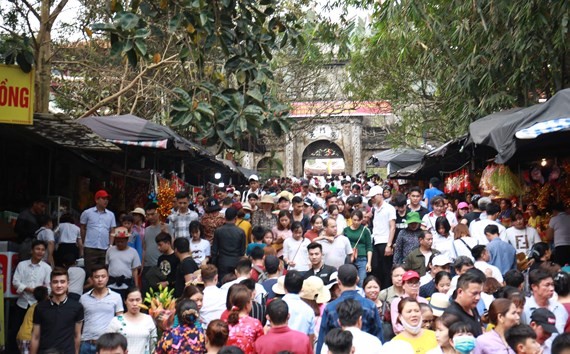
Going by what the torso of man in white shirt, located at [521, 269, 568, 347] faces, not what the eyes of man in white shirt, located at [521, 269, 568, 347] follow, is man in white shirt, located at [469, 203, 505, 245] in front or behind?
behind

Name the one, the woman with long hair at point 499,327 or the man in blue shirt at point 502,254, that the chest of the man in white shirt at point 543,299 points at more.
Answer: the woman with long hair

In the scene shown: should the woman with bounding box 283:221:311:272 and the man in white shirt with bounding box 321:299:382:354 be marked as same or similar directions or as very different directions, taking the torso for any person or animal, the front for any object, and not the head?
very different directions

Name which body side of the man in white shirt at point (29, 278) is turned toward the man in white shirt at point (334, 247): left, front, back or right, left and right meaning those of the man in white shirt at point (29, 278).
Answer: left

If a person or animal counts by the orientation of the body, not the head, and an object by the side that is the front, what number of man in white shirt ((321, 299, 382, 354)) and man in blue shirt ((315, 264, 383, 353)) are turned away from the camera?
2

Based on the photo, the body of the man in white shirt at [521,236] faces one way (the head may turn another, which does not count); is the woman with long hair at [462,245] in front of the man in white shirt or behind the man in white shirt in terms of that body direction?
in front

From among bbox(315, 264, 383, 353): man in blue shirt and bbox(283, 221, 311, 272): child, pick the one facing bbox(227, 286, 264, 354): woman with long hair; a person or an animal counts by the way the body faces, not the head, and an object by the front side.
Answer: the child

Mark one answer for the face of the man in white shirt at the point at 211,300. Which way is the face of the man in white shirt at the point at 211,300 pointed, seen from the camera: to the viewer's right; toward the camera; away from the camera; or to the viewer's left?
away from the camera

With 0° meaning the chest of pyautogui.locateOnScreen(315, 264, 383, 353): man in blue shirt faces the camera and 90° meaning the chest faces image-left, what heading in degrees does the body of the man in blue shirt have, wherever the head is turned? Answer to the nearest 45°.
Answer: approximately 180°

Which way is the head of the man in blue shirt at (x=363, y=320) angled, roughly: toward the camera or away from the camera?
away from the camera

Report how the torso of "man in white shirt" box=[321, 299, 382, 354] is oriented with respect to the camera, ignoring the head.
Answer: away from the camera
